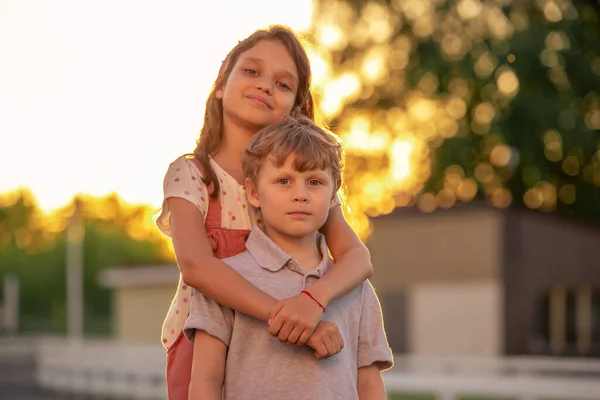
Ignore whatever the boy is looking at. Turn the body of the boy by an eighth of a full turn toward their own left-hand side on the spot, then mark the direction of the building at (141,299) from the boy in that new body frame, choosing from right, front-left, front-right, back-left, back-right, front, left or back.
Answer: back-left

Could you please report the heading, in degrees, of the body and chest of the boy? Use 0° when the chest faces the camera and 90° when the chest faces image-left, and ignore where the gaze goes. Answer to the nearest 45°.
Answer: approximately 0°

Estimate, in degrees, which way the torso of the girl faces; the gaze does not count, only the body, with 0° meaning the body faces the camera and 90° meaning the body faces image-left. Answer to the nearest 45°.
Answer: approximately 315°

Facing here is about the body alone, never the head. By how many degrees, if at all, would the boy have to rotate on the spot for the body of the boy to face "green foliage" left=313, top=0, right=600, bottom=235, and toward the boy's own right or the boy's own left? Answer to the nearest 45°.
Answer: approximately 180°

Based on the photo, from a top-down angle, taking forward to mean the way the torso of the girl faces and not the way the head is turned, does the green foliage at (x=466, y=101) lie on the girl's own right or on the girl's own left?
on the girl's own left

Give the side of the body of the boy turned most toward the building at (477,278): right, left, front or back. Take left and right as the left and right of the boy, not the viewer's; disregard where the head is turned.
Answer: back
